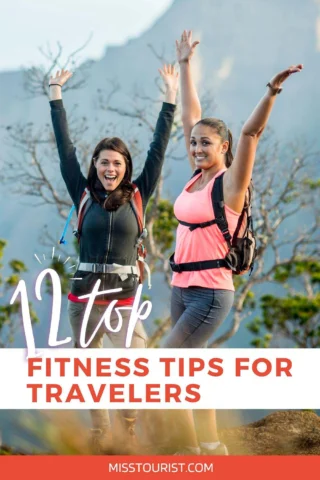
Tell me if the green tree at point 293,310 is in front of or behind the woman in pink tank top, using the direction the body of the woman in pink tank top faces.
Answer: behind

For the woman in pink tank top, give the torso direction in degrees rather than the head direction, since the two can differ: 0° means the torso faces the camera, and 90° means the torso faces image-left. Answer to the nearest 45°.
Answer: approximately 45°

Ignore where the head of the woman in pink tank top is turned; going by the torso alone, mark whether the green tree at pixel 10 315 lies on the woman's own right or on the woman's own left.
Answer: on the woman's own right
